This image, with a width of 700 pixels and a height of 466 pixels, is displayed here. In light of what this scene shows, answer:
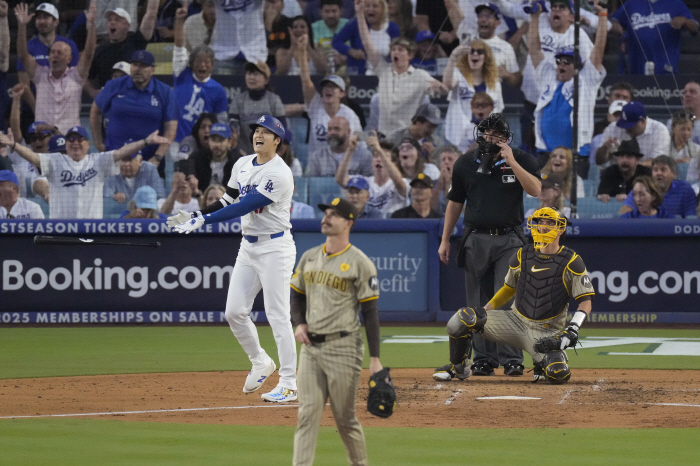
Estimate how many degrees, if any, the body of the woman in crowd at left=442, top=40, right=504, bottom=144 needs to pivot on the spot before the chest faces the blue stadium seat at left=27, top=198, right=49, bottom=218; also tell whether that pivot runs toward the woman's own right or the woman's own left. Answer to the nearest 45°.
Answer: approximately 90° to the woman's own right

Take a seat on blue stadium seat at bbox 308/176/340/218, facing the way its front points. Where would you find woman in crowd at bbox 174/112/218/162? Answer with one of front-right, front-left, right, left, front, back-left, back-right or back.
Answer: right

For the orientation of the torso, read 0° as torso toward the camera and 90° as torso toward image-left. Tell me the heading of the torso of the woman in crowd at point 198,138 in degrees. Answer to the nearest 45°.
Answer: approximately 315°

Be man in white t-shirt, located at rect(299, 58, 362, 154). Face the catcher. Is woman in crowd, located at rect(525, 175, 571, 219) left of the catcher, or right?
left

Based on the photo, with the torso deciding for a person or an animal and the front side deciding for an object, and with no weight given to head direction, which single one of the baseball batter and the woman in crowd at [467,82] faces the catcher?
the woman in crowd

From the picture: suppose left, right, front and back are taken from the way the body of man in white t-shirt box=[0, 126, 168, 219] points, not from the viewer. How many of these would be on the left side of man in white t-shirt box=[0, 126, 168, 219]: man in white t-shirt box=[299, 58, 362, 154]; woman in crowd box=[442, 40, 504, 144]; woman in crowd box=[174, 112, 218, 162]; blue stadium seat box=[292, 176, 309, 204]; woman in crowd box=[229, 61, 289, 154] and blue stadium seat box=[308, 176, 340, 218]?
6

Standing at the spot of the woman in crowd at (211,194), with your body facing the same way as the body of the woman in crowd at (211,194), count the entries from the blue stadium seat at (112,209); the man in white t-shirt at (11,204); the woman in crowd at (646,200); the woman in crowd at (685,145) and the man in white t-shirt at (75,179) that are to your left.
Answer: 2
